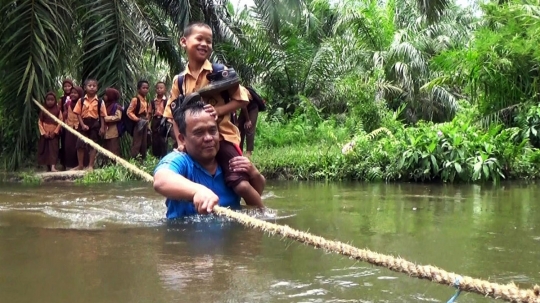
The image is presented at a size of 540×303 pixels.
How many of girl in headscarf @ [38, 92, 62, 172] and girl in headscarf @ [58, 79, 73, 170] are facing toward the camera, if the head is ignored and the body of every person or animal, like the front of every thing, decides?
2

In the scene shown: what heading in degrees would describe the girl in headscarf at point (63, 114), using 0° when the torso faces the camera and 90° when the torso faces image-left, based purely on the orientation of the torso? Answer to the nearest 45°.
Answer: approximately 0°

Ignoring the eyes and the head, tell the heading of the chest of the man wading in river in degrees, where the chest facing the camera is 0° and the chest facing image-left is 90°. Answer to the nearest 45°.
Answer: approximately 315°

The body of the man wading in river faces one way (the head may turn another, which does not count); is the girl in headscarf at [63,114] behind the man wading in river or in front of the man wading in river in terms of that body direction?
behind

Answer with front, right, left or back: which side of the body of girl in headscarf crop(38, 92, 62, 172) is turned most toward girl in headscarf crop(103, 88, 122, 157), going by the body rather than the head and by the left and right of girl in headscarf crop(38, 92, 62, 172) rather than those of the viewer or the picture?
left

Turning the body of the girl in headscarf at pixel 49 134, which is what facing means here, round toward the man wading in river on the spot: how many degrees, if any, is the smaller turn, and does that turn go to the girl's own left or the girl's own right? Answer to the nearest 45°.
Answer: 0° — they already face them

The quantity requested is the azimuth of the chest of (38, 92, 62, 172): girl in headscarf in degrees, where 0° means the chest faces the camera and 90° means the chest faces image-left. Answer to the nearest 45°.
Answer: approximately 0°

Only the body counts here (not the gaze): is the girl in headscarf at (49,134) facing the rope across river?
yes
